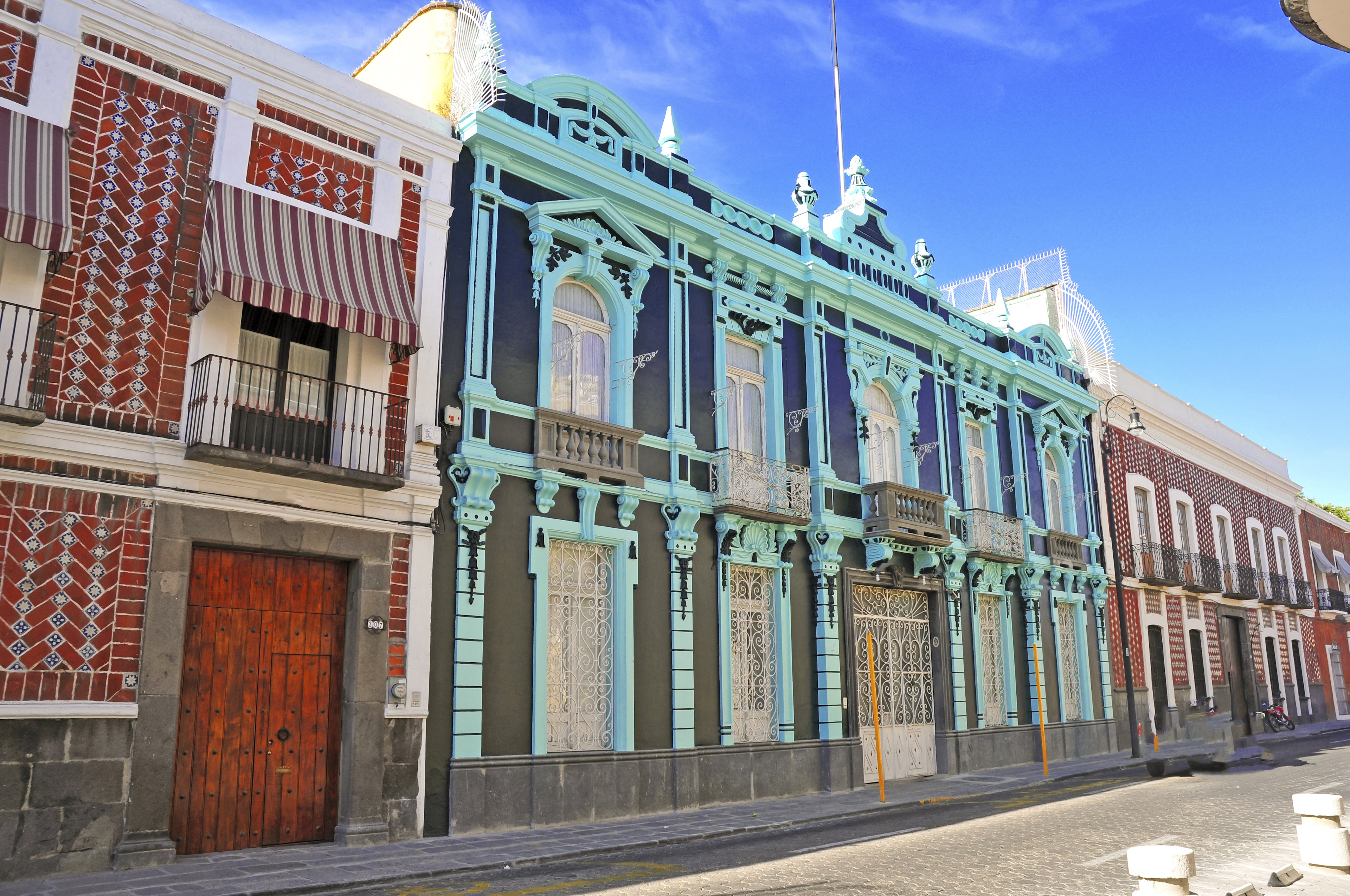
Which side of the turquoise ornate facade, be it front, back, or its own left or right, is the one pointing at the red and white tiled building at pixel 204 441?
right

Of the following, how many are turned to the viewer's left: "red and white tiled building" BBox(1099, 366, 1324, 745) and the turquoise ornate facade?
0

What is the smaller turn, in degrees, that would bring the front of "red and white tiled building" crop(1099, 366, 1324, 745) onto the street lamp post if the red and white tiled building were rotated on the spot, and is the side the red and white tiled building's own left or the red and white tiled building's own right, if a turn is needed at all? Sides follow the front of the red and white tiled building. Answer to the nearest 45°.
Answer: approximately 45° to the red and white tiled building's own right

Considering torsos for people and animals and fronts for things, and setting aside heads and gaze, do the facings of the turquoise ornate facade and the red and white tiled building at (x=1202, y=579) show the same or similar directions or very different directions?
same or similar directions

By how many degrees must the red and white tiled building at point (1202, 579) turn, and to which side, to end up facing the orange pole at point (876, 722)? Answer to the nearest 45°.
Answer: approximately 45° to its right

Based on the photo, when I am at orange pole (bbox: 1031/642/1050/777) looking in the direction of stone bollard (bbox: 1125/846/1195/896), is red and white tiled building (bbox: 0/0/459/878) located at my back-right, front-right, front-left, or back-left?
front-right

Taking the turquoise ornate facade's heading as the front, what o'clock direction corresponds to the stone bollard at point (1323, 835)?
The stone bollard is roughly at 12 o'clock from the turquoise ornate facade.

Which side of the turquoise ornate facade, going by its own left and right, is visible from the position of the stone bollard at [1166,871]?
front

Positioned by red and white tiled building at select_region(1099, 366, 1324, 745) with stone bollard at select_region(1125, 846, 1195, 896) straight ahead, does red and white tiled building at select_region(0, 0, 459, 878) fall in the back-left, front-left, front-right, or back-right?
front-right

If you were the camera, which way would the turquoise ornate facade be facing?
facing the viewer and to the right of the viewer

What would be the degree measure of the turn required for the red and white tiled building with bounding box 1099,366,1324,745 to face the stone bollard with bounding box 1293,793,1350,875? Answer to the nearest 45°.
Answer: approximately 45° to its right

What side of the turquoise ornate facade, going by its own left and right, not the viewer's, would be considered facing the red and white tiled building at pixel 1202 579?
left

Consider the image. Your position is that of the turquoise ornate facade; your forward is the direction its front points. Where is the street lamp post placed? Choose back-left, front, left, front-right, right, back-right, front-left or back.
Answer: left
